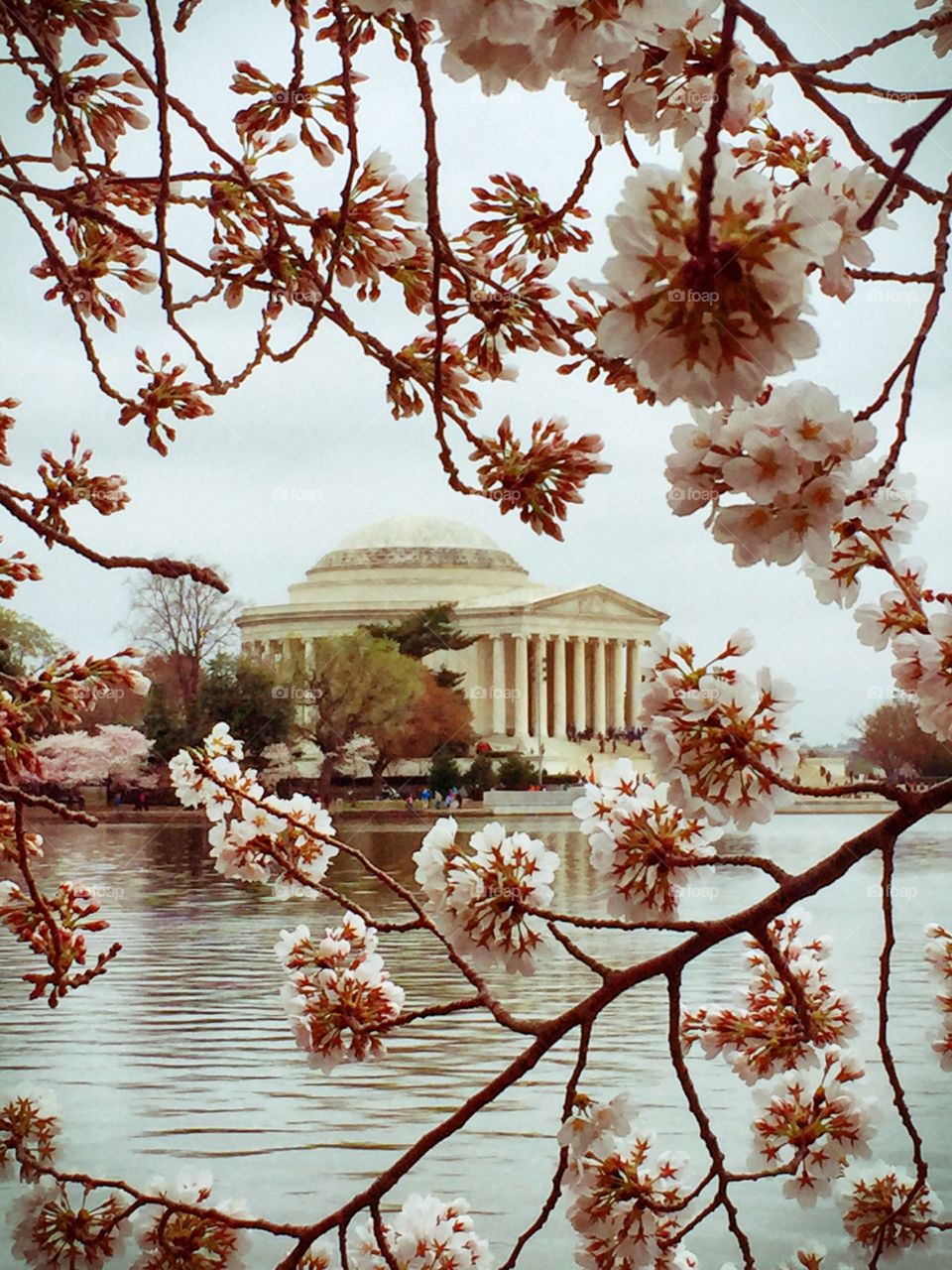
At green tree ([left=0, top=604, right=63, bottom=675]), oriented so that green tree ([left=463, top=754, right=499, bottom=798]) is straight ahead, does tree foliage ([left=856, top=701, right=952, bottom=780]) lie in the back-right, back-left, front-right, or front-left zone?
front-right

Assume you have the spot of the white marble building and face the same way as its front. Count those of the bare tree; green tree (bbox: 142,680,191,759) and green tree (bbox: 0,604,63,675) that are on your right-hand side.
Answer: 3

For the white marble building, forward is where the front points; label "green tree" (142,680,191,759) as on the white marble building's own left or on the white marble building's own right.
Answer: on the white marble building's own right

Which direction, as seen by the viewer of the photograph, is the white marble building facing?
facing the viewer and to the right of the viewer

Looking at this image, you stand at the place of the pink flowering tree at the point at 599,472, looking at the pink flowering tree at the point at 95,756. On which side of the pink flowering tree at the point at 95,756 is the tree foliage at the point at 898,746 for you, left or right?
right

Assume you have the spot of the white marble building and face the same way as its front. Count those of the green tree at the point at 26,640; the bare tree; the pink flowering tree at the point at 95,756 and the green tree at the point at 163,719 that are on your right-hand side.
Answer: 4

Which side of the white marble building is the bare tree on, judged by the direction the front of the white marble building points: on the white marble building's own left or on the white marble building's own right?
on the white marble building's own right

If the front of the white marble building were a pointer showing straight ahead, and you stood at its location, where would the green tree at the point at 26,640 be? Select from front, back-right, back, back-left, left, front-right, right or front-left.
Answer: right

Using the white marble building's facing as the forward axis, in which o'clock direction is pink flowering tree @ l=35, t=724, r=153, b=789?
The pink flowering tree is roughly at 3 o'clock from the white marble building.
